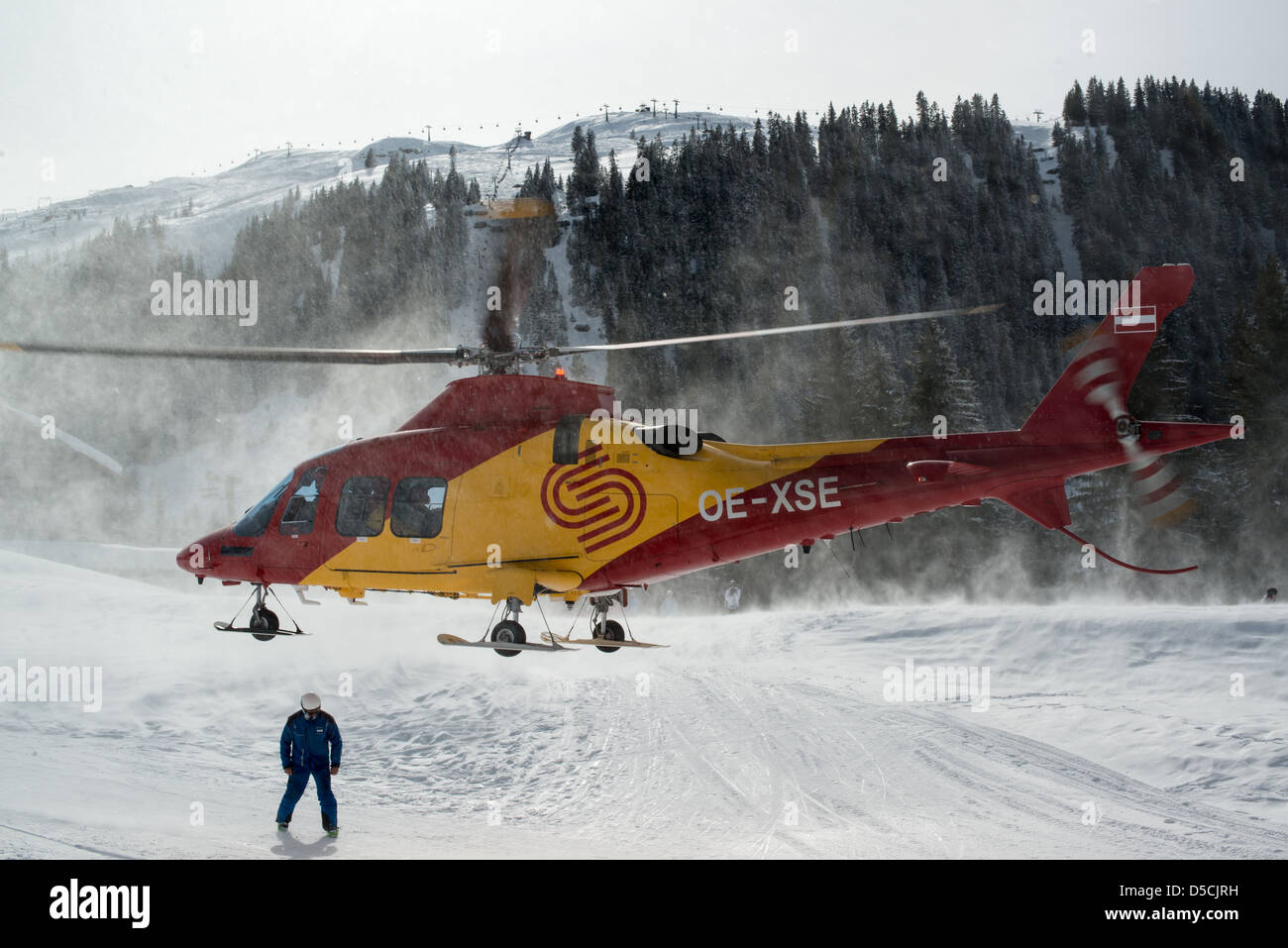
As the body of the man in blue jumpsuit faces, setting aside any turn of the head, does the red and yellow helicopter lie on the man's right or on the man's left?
on the man's left

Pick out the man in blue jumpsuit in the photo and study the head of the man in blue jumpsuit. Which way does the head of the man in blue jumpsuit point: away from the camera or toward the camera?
toward the camera

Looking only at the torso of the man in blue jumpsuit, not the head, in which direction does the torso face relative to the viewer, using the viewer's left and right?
facing the viewer
